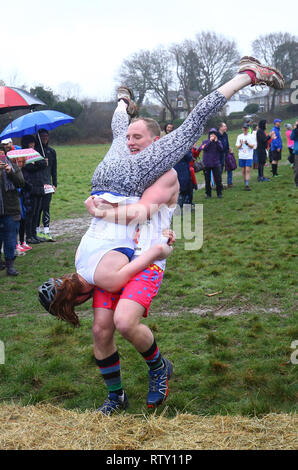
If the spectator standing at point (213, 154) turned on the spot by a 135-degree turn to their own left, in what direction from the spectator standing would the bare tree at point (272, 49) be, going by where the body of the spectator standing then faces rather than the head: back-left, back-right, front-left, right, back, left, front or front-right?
front-left

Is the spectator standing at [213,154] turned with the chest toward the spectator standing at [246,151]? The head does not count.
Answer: no

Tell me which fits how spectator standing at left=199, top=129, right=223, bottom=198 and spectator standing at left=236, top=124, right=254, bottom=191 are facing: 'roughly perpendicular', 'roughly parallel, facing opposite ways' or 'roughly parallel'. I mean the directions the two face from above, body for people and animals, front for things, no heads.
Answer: roughly parallel

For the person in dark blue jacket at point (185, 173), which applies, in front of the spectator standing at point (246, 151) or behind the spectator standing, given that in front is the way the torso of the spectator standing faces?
in front

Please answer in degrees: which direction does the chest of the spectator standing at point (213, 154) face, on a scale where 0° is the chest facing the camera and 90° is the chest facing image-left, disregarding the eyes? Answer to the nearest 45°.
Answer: approximately 0°

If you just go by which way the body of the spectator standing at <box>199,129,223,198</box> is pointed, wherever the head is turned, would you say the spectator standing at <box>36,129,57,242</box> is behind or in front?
in front

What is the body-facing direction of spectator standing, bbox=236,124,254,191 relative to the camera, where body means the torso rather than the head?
toward the camera

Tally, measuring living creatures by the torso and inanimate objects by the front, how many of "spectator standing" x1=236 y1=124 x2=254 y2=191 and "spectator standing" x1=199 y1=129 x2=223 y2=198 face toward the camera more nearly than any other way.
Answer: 2

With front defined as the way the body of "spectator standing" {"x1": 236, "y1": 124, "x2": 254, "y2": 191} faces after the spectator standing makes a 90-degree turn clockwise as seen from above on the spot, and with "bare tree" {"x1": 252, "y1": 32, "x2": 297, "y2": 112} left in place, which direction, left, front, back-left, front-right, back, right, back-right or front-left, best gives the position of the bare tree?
right

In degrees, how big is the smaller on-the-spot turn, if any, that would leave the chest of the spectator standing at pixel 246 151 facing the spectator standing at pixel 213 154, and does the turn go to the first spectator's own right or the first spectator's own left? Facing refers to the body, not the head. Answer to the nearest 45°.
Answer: approximately 45° to the first spectator's own right

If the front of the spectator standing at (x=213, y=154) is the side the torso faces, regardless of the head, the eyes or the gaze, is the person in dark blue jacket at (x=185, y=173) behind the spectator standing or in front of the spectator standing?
in front
